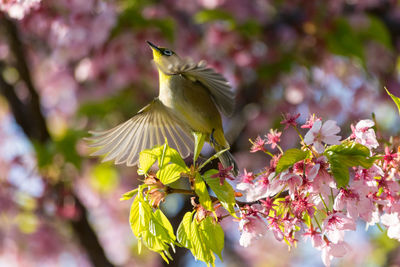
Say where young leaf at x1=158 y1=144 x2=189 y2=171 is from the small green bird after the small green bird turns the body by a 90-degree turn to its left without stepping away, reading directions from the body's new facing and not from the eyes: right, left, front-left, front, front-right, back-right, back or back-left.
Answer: front-right

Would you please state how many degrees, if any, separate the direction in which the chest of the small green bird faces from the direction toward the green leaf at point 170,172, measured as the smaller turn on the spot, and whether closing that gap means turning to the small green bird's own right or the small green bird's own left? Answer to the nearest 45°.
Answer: approximately 45° to the small green bird's own left

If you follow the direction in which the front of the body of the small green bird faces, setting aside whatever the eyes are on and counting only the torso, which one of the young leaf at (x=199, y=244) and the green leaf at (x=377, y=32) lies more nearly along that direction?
the young leaf

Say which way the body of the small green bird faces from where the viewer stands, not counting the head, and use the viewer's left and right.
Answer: facing the viewer and to the left of the viewer

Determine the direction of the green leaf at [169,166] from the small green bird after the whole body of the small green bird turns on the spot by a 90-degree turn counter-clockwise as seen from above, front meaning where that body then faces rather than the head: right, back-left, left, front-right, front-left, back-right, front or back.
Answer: front-right

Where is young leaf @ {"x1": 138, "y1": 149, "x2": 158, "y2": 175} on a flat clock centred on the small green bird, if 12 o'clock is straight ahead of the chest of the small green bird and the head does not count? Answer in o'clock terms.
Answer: The young leaf is roughly at 11 o'clock from the small green bird.

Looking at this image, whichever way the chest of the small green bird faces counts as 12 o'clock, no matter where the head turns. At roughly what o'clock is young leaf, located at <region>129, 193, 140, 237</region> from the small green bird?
The young leaf is roughly at 11 o'clock from the small green bird.

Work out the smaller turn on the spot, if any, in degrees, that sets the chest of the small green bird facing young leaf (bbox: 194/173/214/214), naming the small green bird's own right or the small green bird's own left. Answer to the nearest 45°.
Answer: approximately 135° to the small green bird's own left

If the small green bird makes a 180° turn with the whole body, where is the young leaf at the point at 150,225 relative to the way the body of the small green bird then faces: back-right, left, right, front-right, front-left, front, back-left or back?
back-right

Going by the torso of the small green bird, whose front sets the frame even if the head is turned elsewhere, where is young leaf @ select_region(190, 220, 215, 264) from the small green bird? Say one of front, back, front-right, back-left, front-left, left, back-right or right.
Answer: front-left
